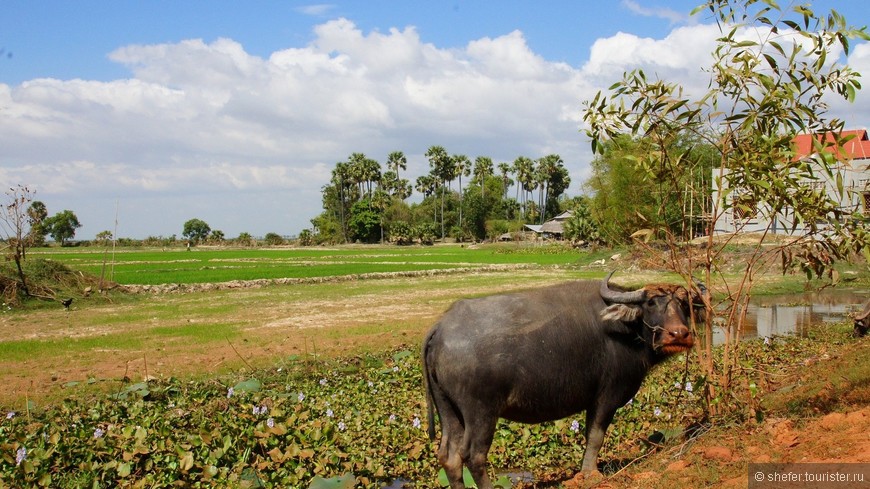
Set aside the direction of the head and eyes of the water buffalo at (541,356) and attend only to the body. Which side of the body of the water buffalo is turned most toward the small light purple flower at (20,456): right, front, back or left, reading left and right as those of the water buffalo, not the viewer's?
back

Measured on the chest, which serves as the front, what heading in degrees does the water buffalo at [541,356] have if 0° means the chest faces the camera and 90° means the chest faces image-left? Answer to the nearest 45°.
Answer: approximately 270°
